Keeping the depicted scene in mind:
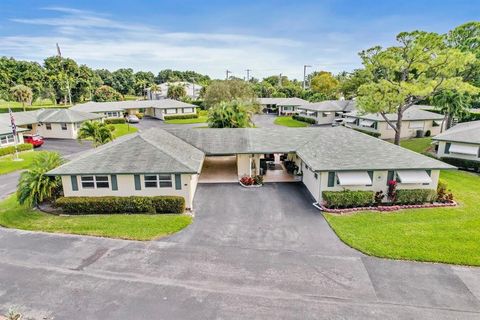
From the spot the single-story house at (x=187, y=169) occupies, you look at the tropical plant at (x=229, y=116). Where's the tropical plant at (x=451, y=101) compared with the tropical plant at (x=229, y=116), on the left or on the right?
right

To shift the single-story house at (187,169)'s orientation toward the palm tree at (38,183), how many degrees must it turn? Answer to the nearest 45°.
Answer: approximately 90° to its right

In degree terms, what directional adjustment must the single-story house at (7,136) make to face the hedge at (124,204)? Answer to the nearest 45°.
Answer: approximately 45° to its right

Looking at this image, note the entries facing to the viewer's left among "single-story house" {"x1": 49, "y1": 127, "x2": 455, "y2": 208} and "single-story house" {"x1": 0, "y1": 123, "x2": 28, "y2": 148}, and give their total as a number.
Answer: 0

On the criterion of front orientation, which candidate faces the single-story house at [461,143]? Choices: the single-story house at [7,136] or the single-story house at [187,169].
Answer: the single-story house at [7,136]

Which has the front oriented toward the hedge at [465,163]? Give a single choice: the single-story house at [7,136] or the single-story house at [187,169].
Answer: the single-story house at [7,136]

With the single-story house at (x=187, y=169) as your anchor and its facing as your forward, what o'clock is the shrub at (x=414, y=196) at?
The shrub is roughly at 9 o'clock from the single-story house.

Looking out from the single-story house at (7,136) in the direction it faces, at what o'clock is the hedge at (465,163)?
The hedge is roughly at 12 o'clock from the single-story house.

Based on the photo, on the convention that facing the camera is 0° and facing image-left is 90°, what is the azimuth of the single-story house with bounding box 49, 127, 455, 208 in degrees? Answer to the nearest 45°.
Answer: approximately 0°

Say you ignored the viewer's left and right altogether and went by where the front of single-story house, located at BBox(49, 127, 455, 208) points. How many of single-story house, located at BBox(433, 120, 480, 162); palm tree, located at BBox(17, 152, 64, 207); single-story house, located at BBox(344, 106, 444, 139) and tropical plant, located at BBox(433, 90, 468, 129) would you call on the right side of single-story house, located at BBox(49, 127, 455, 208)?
1

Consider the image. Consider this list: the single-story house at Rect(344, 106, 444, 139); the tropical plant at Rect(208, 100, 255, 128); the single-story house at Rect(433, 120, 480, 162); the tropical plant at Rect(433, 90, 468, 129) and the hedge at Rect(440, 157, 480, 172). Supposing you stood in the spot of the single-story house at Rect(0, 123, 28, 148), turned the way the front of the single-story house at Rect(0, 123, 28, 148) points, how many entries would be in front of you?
5

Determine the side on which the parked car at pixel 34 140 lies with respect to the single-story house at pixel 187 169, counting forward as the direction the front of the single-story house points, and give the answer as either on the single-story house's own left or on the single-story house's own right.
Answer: on the single-story house's own right

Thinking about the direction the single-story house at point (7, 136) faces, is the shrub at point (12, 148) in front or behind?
in front

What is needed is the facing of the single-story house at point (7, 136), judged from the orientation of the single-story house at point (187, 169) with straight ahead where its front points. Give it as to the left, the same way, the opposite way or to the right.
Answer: to the left

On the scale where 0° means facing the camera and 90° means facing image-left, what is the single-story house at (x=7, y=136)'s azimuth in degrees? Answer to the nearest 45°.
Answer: approximately 315°

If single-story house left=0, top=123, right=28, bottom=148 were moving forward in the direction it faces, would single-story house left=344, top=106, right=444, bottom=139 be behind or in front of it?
in front
